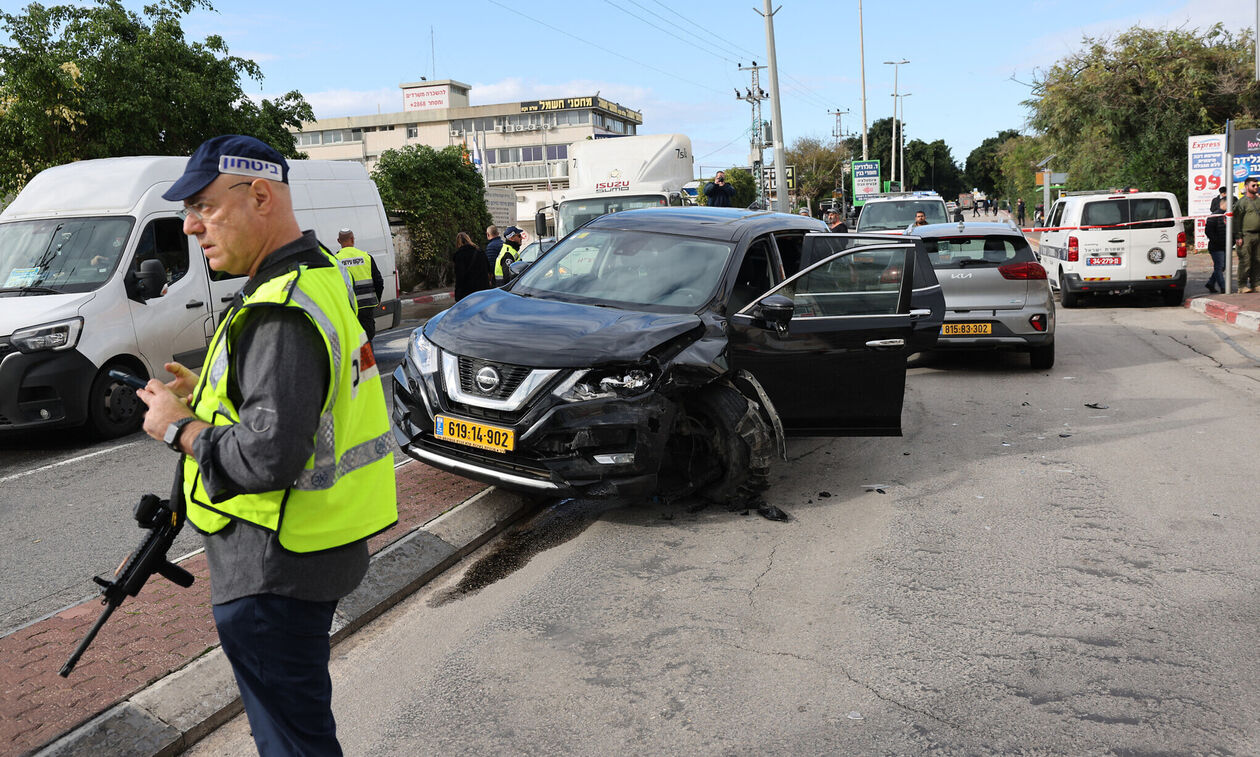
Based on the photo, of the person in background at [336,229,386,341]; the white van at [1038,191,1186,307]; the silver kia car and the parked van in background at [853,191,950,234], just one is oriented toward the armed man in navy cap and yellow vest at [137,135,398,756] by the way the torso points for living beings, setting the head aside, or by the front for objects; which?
the parked van in background

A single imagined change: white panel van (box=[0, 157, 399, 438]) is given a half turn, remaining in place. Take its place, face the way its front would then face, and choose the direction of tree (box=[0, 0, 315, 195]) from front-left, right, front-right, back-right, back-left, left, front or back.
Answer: front-left

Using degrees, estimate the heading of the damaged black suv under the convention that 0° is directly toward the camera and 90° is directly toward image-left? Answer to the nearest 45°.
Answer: approximately 45°

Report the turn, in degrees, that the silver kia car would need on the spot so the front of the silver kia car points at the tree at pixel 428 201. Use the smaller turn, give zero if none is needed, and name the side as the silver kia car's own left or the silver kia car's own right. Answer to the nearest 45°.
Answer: approximately 45° to the silver kia car's own left

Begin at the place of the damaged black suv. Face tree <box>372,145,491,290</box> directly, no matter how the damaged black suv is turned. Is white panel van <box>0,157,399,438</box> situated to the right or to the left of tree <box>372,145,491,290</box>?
left

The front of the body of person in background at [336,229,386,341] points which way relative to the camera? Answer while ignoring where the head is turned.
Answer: away from the camera

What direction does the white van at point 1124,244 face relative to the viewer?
away from the camera

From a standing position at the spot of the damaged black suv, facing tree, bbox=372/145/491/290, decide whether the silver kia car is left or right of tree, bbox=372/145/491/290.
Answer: right

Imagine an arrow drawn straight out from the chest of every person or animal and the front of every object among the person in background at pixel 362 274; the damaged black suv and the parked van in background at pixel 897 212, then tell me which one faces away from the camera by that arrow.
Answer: the person in background

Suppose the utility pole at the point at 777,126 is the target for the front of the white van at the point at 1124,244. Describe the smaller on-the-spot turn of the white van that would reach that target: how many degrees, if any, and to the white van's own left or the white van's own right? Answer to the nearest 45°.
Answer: approximately 45° to the white van's own left

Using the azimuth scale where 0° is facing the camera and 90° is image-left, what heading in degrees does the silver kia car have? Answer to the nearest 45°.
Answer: approximately 180°

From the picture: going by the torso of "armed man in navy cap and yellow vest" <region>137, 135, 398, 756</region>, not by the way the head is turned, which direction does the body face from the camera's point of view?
to the viewer's left

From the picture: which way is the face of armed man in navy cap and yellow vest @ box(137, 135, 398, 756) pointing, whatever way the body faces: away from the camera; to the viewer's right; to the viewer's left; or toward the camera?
to the viewer's left

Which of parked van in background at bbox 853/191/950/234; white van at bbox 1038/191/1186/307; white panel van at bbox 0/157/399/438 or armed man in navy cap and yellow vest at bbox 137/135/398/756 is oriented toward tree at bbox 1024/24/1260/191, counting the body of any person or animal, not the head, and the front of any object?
the white van
